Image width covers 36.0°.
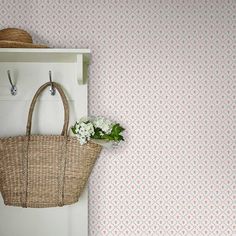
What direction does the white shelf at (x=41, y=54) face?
toward the camera
